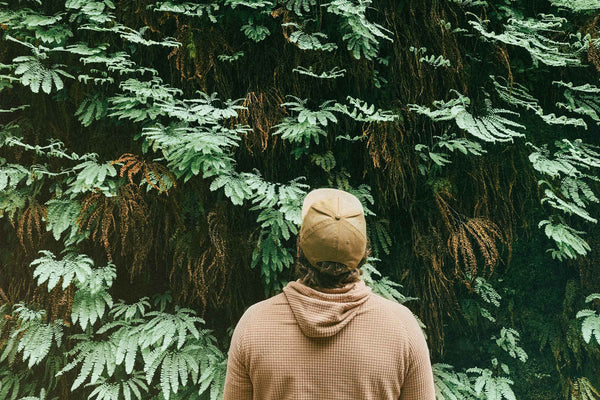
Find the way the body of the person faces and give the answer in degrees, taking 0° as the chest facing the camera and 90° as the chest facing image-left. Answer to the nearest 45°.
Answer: approximately 180°

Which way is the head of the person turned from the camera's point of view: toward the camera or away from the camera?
away from the camera
